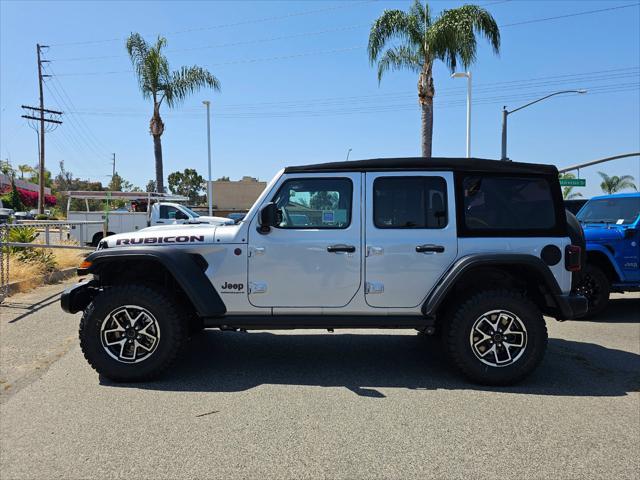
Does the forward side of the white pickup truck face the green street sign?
yes

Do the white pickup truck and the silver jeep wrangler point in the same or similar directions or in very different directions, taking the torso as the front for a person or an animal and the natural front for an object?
very different directions

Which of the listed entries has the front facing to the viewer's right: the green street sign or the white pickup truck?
the white pickup truck

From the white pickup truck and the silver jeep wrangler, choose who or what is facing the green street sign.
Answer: the white pickup truck

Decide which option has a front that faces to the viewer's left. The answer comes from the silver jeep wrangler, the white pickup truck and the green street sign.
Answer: the silver jeep wrangler

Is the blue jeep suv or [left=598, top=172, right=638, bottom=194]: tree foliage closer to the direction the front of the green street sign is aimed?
the blue jeep suv

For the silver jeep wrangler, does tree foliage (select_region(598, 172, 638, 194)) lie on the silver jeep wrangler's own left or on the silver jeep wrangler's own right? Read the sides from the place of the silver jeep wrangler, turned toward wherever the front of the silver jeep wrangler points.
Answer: on the silver jeep wrangler's own right

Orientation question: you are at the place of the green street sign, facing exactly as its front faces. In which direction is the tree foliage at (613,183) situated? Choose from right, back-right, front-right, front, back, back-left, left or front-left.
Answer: back

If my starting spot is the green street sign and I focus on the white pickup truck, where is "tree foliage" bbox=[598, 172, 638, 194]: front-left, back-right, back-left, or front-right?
back-right

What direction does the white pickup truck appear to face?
to the viewer's right

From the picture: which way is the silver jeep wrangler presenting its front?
to the viewer's left
